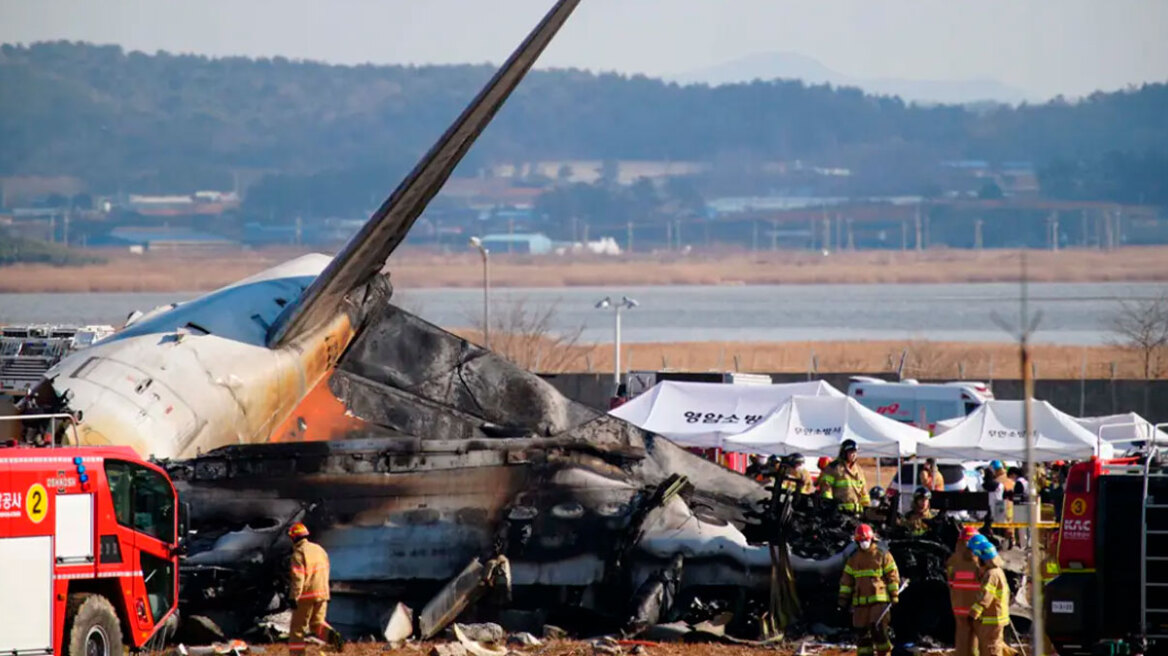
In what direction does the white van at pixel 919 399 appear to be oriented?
to the viewer's right

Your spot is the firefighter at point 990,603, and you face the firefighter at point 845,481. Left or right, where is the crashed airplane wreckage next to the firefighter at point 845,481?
left

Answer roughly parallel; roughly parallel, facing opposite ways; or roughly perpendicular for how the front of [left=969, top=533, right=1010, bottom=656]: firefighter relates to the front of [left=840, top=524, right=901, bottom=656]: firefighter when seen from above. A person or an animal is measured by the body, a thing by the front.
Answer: roughly perpendicular

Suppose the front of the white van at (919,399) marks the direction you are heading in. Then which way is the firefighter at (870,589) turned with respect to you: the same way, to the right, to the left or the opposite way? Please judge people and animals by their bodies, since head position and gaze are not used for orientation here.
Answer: to the right

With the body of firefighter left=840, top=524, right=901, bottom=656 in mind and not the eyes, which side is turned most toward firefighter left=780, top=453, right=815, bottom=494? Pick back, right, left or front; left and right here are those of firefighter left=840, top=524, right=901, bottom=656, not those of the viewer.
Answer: back

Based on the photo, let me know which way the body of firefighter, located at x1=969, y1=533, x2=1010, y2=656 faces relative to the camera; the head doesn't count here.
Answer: to the viewer's left
